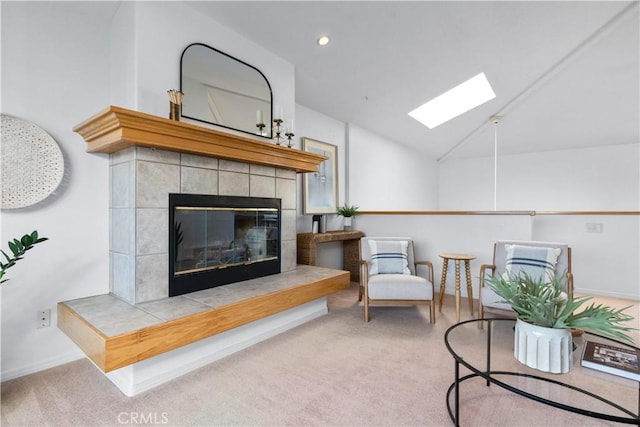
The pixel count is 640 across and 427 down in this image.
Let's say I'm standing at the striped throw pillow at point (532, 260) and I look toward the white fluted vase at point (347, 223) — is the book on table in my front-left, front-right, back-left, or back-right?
back-left

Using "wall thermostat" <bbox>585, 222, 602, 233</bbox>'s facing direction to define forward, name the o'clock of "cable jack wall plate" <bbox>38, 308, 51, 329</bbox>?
"cable jack wall plate" <bbox>38, 308, 51, 329</bbox> is roughly at 1 o'clock from "wall thermostat" <bbox>585, 222, 602, 233</bbox>.

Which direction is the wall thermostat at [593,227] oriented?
toward the camera

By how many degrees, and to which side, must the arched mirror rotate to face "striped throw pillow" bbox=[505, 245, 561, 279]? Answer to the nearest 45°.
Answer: approximately 45° to its left

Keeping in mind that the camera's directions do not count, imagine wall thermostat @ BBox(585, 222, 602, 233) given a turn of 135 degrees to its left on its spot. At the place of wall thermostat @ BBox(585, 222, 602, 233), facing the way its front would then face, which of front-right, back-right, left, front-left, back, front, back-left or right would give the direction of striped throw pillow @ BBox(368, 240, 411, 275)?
back

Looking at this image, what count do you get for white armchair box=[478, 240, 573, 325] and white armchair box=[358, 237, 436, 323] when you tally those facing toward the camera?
2

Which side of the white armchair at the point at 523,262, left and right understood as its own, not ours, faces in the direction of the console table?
right

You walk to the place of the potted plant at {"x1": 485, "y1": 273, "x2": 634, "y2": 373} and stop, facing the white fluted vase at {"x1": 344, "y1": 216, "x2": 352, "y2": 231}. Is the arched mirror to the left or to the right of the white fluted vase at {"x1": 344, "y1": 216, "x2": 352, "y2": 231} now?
left

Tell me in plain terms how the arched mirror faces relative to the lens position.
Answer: facing the viewer and to the right of the viewer

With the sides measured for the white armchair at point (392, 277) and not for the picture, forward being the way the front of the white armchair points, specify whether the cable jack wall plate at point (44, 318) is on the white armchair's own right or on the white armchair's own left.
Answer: on the white armchair's own right

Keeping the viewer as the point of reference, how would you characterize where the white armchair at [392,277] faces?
facing the viewer

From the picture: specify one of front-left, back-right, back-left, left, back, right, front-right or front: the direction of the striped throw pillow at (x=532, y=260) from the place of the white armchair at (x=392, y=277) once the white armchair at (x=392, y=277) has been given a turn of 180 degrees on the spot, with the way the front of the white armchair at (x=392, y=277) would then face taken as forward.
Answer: right

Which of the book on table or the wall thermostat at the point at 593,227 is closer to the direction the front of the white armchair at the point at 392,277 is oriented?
the book on table

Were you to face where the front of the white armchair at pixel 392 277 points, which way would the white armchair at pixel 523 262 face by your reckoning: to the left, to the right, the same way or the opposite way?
the same way

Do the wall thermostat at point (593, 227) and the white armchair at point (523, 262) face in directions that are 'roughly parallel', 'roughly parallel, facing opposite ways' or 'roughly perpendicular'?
roughly parallel

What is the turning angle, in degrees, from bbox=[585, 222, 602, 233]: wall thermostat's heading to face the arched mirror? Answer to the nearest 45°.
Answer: approximately 45° to its right

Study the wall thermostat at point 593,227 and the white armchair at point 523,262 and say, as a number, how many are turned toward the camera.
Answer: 2
